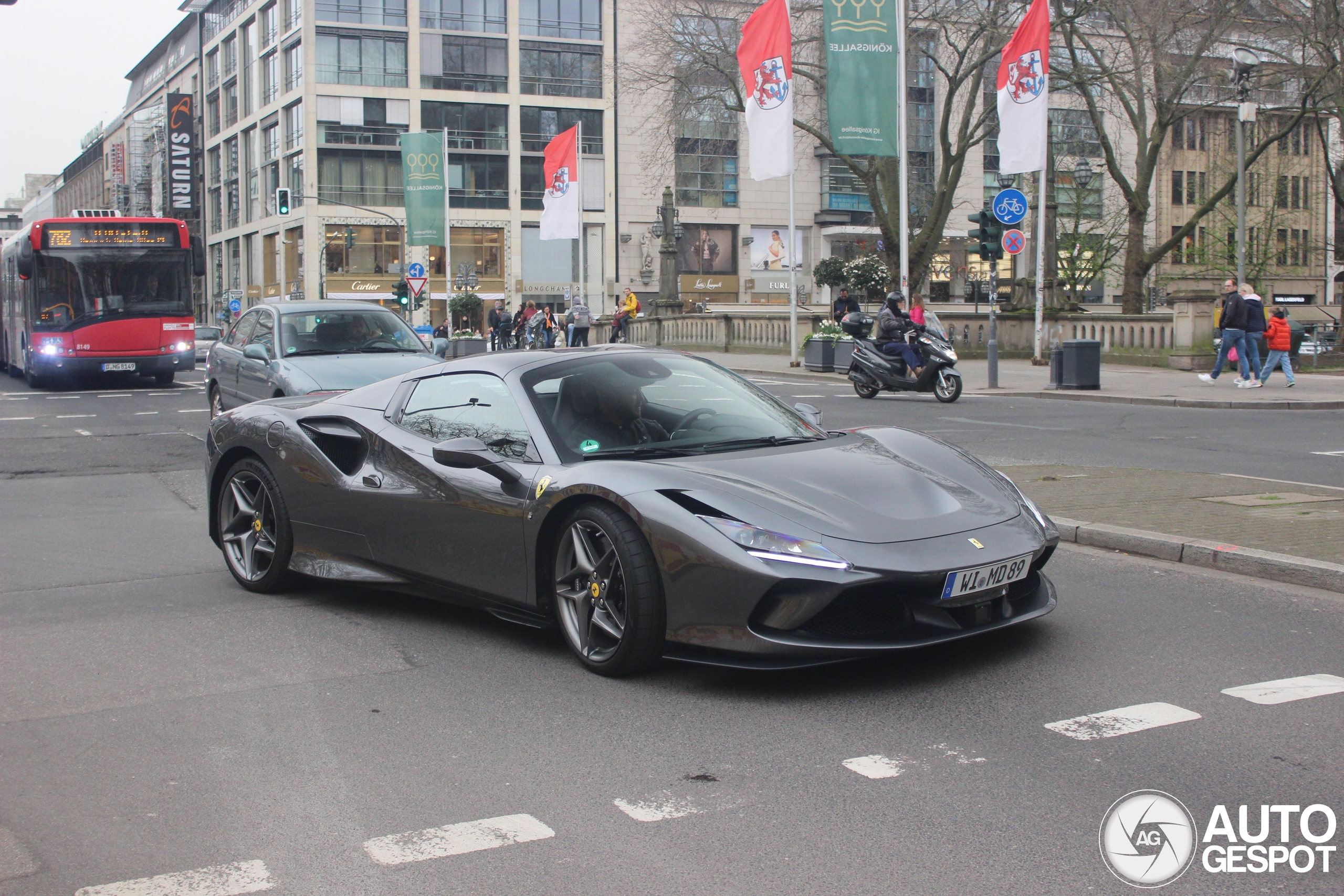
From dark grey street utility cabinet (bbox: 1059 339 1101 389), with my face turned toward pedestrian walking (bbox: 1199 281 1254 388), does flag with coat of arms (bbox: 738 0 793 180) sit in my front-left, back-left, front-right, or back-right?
back-left

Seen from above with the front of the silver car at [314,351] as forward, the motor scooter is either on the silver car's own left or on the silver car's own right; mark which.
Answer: on the silver car's own left

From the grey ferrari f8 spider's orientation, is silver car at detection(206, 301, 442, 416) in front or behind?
behind

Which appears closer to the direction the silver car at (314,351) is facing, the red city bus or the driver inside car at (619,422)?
the driver inside car

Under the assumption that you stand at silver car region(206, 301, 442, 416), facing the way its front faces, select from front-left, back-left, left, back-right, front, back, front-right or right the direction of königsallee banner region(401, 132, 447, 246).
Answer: back-left

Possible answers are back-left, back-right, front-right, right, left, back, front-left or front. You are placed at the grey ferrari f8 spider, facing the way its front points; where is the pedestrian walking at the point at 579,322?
back-left

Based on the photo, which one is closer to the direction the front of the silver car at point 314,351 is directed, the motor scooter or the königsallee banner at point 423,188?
the motor scooter

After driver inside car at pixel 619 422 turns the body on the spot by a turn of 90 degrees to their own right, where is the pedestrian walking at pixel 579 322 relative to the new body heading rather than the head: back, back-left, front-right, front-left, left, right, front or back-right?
back-right
